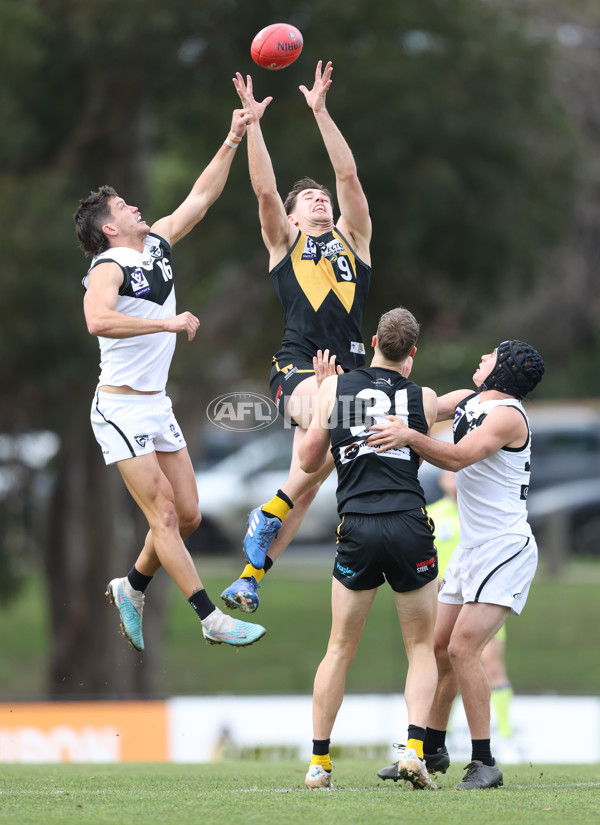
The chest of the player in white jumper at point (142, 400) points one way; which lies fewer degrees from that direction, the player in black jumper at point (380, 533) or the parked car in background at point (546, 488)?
the player in black jumper

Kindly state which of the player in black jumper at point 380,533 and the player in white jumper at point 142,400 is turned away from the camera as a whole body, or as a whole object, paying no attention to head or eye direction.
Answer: the player in black jumper

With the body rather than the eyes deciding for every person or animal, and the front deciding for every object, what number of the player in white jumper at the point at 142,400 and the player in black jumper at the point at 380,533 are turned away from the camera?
1

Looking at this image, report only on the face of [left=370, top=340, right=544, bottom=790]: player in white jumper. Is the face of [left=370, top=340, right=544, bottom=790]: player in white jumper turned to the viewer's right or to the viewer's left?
to the viewer's left

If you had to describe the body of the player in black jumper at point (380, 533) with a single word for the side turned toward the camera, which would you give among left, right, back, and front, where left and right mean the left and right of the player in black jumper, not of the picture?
back

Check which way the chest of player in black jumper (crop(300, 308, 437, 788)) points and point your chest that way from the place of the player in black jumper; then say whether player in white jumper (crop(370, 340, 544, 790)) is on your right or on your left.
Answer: on your right

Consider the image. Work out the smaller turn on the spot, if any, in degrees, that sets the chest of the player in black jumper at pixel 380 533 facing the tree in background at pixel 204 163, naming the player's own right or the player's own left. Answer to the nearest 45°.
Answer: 0° — they already face it

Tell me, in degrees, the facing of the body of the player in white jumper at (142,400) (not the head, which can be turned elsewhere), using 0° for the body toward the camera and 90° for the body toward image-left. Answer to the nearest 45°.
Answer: approximately 315°

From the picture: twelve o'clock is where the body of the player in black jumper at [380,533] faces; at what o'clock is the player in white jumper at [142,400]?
The player in white jumper is roughly at 10 o'clock from the player in black jumper.

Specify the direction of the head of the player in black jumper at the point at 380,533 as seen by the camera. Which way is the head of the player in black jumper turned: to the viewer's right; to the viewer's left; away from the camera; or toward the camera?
away from the camera

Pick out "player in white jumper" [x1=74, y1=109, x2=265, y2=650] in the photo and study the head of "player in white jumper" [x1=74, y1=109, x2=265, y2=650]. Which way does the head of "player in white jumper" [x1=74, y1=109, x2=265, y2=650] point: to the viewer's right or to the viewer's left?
to the viewer's right
